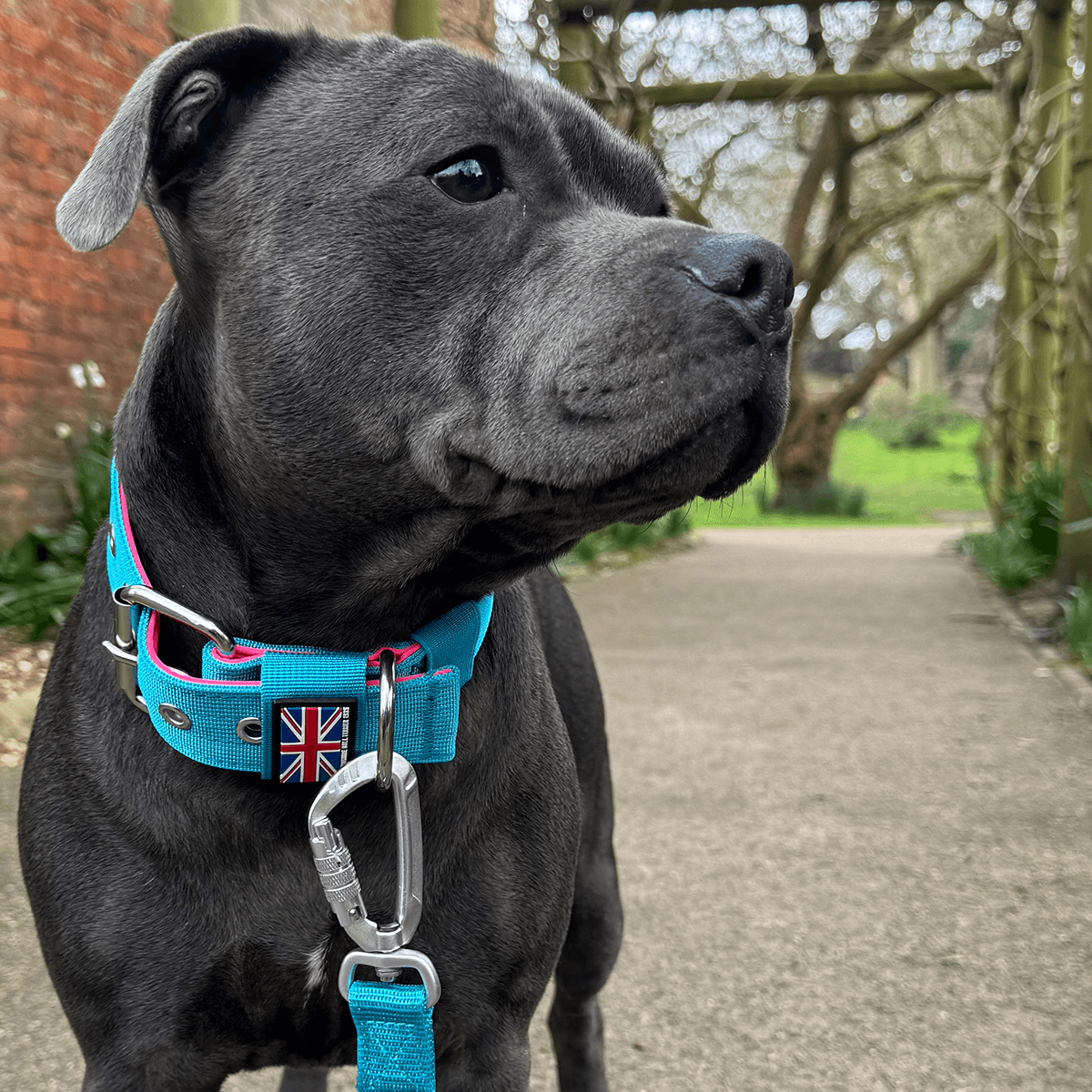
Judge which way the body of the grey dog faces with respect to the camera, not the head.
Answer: toward the camera

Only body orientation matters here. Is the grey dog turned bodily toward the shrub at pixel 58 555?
no

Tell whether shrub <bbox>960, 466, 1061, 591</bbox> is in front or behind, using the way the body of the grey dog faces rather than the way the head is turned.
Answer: behind

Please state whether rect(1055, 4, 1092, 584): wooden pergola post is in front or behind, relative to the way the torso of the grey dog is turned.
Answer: behind

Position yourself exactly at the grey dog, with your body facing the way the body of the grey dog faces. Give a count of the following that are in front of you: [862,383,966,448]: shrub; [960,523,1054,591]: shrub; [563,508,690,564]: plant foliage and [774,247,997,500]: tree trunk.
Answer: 0

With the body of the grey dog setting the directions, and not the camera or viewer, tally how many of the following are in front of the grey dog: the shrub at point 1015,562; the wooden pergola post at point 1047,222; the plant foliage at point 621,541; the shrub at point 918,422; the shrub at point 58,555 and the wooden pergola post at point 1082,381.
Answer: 0

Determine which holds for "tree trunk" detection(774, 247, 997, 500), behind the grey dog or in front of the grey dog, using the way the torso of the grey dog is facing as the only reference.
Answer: behind

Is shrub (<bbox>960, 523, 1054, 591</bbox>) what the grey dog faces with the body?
no

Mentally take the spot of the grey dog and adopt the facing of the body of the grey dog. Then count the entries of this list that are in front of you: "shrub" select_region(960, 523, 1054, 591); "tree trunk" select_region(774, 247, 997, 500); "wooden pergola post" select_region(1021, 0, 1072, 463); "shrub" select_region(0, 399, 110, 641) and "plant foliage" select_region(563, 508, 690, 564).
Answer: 0

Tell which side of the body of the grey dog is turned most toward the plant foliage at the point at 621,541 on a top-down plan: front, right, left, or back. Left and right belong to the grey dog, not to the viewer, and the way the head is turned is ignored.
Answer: back

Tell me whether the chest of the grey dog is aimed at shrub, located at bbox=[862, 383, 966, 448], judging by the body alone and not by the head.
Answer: no

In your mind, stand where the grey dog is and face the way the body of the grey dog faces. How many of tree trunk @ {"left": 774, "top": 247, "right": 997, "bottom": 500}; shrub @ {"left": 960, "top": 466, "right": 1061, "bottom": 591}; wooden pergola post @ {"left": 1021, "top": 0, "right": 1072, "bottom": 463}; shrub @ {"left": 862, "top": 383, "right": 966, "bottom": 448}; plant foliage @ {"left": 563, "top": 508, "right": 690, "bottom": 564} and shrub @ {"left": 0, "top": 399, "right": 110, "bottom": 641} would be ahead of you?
0
